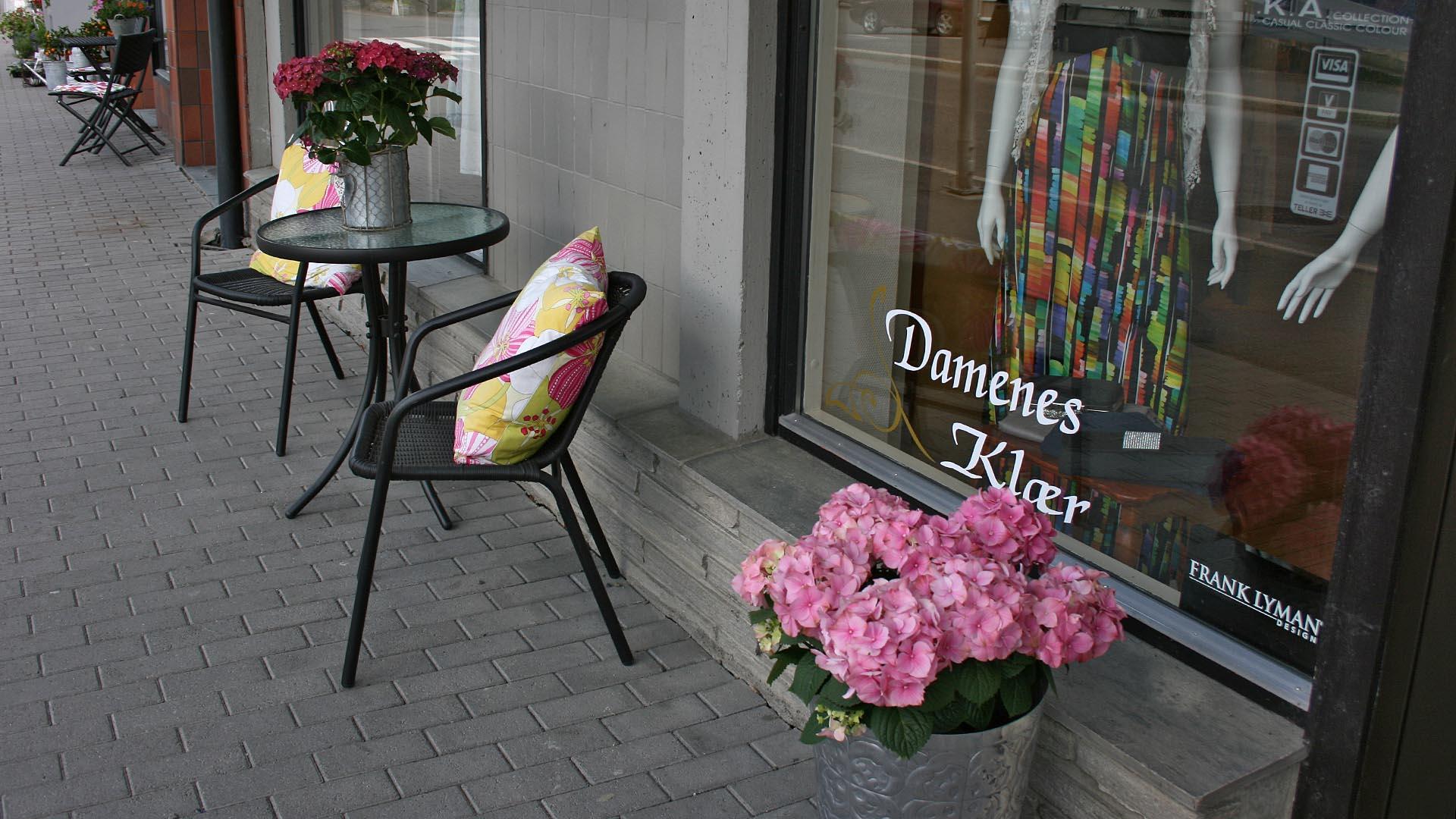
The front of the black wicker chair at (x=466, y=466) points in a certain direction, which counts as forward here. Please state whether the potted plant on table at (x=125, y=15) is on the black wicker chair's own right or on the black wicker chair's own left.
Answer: on the black wicker chair's own right

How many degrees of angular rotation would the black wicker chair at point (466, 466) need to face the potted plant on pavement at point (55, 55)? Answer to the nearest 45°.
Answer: approximately 90° to its right

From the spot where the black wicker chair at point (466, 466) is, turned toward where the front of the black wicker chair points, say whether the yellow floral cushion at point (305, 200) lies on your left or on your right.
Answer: on your right

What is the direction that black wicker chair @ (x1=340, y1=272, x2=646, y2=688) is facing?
to the viewer's left

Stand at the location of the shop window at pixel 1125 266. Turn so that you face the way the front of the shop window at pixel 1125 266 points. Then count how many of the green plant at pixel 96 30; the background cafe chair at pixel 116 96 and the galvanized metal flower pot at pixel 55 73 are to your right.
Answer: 3

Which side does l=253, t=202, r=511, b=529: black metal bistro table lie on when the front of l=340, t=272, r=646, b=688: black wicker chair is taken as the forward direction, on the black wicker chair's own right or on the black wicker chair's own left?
on the black wicker chair's own right

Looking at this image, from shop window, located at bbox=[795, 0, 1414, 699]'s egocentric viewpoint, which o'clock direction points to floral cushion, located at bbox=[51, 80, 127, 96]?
The floral cushion is roughly at 3 o'clock from the shop window.

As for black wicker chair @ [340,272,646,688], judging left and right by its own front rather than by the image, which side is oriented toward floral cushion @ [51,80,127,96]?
right

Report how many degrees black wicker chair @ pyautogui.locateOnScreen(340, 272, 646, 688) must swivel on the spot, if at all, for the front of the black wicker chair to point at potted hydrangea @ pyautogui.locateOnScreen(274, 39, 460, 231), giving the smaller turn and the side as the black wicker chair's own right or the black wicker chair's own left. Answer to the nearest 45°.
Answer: approximately 90° to the black wicker chair's own right

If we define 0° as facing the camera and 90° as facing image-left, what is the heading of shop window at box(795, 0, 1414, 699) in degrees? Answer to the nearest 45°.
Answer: approximately 45°
